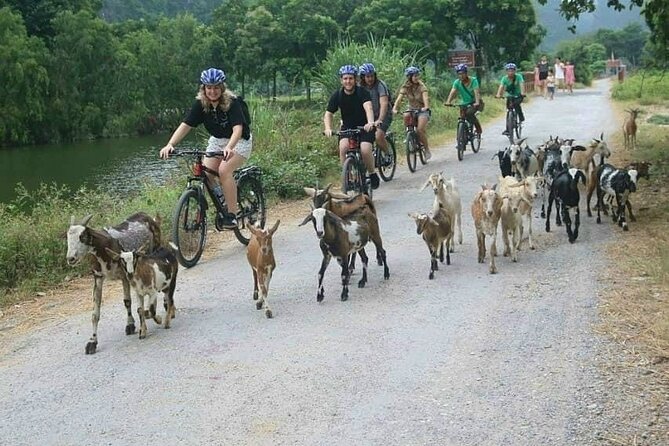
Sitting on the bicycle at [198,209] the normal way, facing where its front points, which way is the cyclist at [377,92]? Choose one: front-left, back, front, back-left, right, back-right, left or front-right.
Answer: back

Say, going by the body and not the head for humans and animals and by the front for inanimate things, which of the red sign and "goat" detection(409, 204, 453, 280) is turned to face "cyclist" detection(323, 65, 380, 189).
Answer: the red sign

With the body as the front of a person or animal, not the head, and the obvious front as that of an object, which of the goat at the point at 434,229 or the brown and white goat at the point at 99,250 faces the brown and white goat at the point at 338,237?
the goat

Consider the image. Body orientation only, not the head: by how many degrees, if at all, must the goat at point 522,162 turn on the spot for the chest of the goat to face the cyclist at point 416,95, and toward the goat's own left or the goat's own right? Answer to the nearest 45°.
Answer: approximately 90° to the goat's own right

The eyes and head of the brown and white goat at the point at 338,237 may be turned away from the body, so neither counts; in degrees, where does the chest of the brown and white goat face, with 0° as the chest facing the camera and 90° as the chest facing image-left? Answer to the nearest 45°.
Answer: approximately 45°

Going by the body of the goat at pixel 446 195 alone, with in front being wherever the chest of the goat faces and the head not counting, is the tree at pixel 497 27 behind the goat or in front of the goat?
behind

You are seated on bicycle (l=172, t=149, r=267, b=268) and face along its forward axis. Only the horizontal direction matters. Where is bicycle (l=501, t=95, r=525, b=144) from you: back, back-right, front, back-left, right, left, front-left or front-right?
back

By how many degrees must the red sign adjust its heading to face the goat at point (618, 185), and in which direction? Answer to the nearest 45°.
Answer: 0° — it already faces it

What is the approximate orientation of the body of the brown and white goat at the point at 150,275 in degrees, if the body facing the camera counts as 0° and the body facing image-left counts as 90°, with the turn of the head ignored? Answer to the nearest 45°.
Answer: approximately 45°

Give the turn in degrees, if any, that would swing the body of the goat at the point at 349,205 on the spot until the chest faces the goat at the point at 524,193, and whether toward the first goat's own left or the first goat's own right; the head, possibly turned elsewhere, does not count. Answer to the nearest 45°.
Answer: approximately 135° to the first goat's own left
